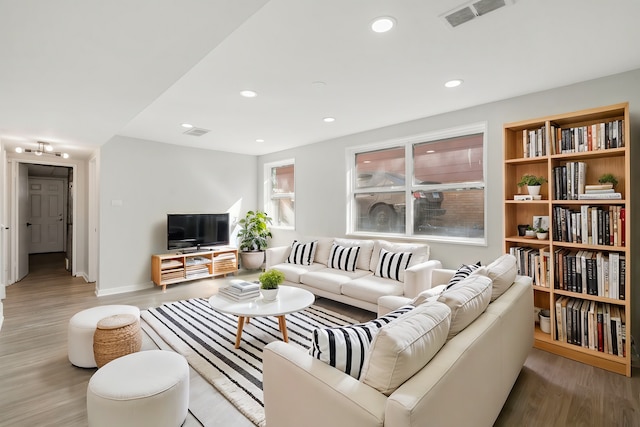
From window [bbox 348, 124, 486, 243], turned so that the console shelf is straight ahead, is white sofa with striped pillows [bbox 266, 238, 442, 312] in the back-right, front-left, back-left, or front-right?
front-left

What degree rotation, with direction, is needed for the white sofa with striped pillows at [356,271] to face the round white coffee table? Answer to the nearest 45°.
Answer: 0° — it already faces it

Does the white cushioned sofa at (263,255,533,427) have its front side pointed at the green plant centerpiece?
yes

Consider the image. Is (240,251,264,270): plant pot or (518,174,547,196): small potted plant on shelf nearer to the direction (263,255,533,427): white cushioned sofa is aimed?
the plant pot

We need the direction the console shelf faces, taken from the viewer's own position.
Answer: facing the viewer and to the right of the viewer

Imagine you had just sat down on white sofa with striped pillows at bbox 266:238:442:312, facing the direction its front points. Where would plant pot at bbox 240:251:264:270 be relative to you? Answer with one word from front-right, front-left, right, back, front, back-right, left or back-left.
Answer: right

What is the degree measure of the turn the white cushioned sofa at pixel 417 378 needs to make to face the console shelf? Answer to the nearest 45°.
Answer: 0° — it already faces it

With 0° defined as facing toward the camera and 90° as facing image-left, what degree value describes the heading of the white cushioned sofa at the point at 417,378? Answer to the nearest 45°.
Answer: approximately 135°

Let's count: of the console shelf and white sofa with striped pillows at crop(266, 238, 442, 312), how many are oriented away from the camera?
0

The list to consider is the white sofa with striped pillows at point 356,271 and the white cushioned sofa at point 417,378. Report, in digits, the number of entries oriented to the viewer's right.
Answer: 0

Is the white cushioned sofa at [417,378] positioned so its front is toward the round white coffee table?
yes

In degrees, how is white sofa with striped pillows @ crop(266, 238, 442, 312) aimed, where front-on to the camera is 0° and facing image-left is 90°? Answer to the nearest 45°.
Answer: approximately 45°

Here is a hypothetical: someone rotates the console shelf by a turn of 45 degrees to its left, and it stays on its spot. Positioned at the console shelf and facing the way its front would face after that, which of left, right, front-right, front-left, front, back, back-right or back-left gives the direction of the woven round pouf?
right

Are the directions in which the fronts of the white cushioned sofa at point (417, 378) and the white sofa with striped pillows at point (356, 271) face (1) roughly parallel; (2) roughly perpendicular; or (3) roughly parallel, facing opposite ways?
roughly perpendicular

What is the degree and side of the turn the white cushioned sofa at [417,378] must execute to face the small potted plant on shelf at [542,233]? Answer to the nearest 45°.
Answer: approximately 90° to its right

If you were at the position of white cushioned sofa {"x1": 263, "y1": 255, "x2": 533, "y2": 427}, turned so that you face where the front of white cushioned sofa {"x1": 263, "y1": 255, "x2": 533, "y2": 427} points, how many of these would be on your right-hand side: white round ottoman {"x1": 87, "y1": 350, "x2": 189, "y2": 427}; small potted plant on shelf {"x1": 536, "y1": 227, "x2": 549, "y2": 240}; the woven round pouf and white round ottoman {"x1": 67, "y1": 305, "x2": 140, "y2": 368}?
1
